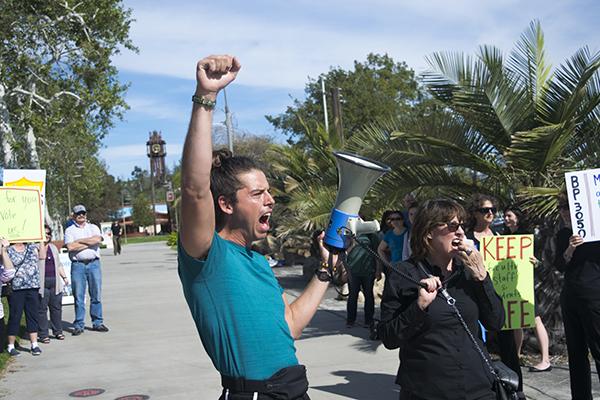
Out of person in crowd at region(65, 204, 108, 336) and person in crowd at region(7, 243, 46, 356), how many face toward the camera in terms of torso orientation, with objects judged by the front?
2

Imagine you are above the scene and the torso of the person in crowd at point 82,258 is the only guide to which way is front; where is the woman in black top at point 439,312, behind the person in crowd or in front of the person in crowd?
in front

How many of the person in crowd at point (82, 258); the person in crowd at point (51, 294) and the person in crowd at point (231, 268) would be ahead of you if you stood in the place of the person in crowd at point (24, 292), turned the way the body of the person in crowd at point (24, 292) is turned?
1

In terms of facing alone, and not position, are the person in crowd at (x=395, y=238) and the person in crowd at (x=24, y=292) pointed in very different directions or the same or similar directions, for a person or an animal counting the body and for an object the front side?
same or similar directions

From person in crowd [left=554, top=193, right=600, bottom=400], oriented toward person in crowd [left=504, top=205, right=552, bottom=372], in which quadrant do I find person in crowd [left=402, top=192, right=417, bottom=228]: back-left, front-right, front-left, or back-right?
front-left

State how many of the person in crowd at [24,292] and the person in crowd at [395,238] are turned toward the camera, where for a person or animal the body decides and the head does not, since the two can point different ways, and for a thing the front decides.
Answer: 2

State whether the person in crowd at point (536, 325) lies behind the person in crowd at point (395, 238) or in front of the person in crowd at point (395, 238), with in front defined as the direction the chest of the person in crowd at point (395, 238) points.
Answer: in front

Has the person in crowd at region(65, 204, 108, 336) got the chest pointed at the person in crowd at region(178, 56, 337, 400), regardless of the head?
yes

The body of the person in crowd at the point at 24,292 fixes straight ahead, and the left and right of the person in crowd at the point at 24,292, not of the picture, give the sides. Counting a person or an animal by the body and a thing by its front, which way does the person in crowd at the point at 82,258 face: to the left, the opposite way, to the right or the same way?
the same way

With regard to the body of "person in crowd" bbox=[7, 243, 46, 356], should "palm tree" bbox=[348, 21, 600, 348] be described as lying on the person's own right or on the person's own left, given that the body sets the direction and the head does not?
on the person's own left

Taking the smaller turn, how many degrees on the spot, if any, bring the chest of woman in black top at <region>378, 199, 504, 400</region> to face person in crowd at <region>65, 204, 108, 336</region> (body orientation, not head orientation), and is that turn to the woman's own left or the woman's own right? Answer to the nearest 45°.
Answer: approximately 180°

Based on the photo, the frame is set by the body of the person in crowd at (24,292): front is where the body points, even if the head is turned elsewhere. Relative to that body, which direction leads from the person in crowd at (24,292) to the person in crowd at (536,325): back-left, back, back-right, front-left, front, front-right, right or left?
front-left

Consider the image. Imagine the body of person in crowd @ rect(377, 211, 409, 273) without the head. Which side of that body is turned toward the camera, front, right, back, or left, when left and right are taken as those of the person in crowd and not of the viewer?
front

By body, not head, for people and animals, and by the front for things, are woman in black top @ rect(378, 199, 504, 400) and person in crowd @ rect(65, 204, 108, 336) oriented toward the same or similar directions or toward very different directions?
same or similar directions

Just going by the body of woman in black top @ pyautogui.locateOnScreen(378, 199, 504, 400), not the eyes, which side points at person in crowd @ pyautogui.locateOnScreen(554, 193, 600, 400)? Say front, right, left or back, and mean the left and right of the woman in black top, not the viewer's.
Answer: left

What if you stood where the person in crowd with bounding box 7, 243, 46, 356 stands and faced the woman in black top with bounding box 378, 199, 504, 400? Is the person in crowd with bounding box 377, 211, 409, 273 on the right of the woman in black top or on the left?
left

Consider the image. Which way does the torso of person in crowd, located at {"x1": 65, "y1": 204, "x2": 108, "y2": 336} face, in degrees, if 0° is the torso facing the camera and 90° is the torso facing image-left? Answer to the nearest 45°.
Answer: approximately 0°

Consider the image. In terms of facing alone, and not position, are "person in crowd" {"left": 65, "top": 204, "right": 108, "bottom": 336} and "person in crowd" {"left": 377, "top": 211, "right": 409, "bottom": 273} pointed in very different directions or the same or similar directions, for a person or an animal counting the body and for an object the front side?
same or similar directions

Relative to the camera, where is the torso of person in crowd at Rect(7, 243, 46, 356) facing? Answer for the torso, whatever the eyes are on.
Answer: toward the camera
